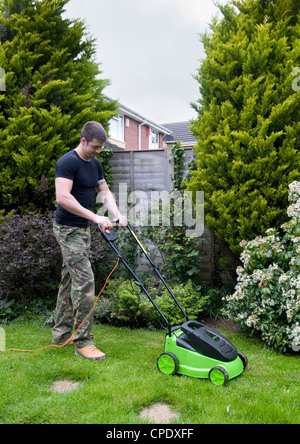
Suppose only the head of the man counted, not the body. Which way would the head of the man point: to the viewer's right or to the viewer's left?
to the viewer's right

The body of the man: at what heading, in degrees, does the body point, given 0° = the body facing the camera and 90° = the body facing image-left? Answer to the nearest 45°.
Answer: approximately 315°

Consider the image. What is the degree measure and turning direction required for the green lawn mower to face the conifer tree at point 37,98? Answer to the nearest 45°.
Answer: approximately 180°

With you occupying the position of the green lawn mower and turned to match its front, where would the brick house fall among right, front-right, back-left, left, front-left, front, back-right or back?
back-left

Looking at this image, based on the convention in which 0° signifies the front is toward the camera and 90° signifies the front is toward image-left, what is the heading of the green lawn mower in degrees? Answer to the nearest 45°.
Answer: approximately 315°

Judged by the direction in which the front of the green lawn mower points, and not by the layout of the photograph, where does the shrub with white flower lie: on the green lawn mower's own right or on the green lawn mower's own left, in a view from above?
on the green lawn mower's own left
